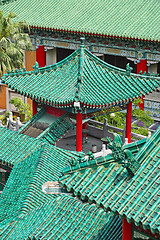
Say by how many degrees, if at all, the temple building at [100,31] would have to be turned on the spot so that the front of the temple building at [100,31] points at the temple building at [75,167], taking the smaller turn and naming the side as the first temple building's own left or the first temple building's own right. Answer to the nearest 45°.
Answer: approximately 45° to the first temple building's own left

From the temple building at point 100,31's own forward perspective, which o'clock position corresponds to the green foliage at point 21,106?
The green foliage is roughly at 1 o'clock from the temple building.

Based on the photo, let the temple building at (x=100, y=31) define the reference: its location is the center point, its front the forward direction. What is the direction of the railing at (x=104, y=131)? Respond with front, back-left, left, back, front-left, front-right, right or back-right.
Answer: front-left

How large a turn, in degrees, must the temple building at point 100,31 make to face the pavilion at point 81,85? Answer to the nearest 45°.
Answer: approximately 45° to its left

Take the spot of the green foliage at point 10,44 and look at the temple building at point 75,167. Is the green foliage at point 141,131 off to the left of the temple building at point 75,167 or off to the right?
left

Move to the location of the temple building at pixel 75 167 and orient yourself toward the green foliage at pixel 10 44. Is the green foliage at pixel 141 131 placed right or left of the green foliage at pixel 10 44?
right

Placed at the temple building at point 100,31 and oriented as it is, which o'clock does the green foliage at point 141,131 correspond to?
The green foliage is roughly at 10 o'clock from the temple building.

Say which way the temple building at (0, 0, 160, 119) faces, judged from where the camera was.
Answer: facing the viewer and to the left of the viewer
